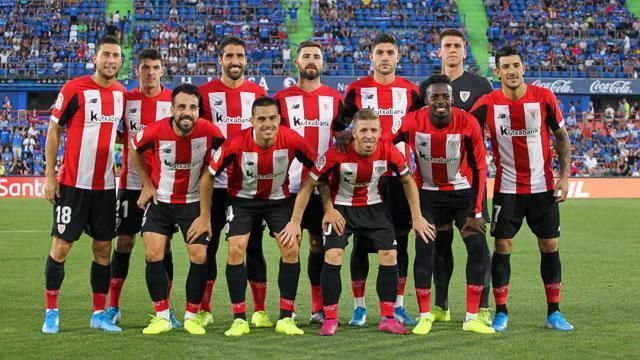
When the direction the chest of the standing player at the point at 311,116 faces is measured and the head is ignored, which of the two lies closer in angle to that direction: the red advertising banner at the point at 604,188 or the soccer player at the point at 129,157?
the soccer player

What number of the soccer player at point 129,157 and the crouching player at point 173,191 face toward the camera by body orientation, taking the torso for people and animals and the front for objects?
2

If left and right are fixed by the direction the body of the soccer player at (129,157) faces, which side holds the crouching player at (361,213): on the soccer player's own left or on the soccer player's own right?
on the soccer player's own left

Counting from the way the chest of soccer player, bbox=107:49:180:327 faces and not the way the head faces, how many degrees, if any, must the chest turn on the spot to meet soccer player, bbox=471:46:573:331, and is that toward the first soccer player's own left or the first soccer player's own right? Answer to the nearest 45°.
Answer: approximately 90° to the first soccer player's own left

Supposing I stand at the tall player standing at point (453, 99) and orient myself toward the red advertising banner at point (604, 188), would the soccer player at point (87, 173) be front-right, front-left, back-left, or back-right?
back-left

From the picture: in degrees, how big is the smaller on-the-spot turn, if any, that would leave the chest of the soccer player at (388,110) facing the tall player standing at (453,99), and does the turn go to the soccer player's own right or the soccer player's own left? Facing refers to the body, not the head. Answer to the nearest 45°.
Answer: approximately 90° to the soccer player's own left
